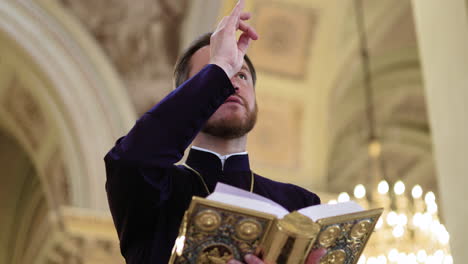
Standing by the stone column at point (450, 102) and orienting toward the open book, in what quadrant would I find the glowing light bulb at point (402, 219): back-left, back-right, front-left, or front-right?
back-right

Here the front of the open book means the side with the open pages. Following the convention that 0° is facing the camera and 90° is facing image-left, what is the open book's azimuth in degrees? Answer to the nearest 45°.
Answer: approximately 180°

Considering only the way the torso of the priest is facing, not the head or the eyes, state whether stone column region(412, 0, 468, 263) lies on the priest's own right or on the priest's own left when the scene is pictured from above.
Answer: on the priest's own left

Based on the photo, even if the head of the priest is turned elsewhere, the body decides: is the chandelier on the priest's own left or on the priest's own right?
on the priest's own left

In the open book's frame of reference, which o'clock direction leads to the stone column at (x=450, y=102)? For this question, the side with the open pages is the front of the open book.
The stone column is roughly at 1 o'clock from the open book.

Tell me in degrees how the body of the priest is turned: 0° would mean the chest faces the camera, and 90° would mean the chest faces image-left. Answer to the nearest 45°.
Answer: approximately 315°

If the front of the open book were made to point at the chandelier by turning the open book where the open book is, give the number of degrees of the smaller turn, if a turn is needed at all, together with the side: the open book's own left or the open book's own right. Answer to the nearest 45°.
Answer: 0° — it already faces it
